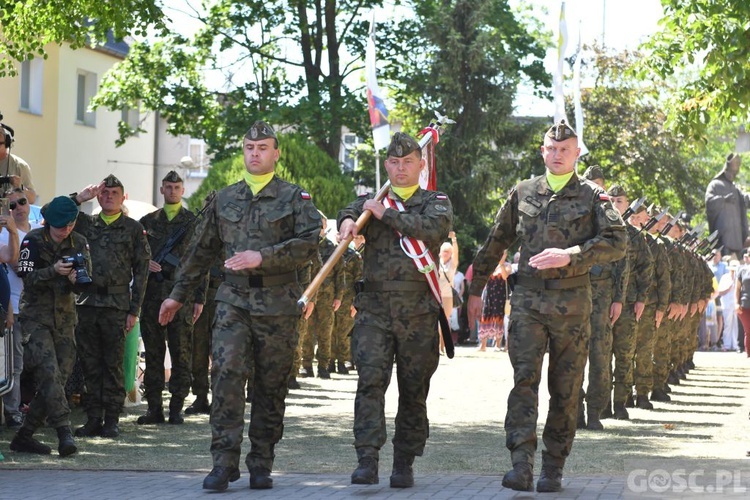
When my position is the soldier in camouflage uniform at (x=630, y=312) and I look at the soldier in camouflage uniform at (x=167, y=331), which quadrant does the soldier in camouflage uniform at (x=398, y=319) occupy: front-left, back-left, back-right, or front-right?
front-left

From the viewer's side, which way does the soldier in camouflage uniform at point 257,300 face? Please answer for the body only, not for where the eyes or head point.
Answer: toward the camera

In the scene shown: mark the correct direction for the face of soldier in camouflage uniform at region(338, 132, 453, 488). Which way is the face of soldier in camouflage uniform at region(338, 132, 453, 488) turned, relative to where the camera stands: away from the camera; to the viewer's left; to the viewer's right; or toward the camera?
toward the camera

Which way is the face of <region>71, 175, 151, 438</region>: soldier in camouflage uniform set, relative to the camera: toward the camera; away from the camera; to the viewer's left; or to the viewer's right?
toward the camera

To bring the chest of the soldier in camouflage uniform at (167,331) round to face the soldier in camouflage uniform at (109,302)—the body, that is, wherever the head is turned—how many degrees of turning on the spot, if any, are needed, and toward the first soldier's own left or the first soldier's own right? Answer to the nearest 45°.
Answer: approximately 45° to the first soldier's own right

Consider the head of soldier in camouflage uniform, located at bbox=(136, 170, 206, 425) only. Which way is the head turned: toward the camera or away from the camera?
toward the camera

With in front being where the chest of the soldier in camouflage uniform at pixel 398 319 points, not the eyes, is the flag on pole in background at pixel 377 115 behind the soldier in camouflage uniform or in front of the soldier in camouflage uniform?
behind

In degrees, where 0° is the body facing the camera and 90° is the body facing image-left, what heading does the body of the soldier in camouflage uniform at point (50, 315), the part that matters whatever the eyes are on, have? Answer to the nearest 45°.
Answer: approximately 315°

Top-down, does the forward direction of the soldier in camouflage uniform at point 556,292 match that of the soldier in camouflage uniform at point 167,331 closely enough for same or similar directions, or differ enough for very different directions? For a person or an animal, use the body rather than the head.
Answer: same or similar directions

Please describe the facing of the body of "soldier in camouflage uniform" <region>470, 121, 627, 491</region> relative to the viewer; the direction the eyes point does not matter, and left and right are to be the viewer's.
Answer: facing the viewer

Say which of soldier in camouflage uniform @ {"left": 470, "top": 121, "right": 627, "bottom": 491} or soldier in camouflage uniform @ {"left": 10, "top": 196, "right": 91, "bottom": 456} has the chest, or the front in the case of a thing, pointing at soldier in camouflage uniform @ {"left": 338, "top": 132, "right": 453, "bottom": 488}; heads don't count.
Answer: soldier in camouflage uniform @ {"left": 10, "top": 196, "right": 91, "bottom": 456}

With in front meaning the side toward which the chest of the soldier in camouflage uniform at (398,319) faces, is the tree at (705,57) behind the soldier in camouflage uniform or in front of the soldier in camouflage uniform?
behind

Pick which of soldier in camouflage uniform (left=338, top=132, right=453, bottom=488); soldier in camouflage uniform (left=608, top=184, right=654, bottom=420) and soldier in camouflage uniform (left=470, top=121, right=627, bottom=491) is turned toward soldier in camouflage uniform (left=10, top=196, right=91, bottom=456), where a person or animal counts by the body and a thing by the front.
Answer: soldier in camouflage uniform (left=608, top=184, right=654, bottom=420)

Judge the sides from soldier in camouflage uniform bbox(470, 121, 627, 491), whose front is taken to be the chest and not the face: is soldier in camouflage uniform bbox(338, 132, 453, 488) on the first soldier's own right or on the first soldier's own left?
on the first soldier's own right

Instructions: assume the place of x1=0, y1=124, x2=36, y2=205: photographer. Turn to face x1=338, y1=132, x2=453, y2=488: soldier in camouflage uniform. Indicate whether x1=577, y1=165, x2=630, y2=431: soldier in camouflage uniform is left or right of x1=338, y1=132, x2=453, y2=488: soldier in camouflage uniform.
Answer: left

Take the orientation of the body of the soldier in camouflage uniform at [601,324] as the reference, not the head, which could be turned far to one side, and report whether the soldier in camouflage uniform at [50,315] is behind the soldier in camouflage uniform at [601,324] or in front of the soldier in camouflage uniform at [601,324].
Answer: in front
